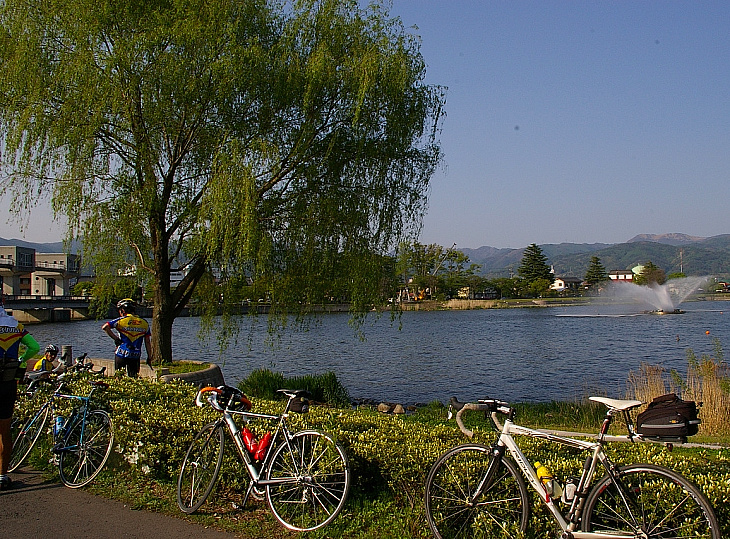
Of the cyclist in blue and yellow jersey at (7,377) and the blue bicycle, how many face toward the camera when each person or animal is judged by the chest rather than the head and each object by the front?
0

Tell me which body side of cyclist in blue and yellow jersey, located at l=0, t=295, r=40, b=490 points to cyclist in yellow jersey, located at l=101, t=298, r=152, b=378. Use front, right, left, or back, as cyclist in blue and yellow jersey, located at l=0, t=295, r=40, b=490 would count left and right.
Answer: front

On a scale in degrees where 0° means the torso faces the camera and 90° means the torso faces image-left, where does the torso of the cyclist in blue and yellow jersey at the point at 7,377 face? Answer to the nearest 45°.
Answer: approximately 180°

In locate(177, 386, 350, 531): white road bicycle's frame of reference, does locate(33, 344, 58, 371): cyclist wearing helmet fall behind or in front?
in front

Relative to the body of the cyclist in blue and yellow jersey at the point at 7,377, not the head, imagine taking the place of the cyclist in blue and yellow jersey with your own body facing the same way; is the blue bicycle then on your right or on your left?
on your right

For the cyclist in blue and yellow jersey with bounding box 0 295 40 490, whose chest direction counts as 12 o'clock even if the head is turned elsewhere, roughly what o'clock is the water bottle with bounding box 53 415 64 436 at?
The water bottle is roughly at 2 o'clock from the cyclist in blue and yellow jersey.

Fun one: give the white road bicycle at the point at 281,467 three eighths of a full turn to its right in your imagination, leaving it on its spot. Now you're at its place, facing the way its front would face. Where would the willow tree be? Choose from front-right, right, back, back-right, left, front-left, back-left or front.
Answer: left

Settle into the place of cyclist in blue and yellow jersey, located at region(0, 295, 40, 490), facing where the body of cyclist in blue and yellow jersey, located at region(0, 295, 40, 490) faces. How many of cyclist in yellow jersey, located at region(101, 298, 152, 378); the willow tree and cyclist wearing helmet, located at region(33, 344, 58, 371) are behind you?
0

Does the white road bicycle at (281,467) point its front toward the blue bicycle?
yes
